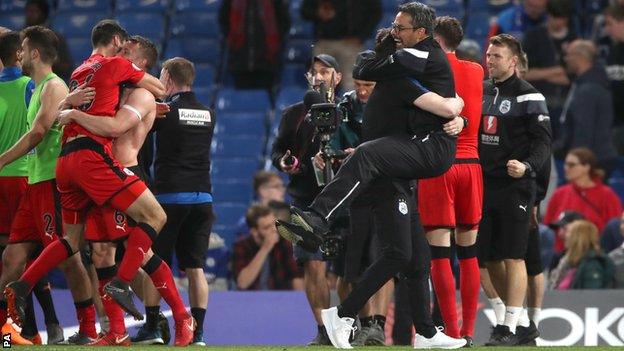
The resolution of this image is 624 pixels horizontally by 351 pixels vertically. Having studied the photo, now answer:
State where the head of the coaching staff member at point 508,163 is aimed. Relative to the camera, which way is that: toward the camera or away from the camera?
toward the camera

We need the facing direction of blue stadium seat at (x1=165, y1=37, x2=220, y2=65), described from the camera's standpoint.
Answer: facing the viewer

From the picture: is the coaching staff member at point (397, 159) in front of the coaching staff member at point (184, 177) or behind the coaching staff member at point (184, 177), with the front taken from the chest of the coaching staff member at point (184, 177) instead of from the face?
behind

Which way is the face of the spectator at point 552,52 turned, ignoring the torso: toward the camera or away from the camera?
toward the camera

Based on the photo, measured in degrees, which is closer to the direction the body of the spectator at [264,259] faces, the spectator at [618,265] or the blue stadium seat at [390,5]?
the spectator

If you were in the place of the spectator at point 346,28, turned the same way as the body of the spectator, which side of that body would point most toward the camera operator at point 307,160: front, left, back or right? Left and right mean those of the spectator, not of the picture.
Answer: front

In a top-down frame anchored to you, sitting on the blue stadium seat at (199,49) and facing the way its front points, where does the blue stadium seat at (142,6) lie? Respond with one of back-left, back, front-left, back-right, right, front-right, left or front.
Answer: back-right

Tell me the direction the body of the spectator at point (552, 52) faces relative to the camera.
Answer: toward the camera

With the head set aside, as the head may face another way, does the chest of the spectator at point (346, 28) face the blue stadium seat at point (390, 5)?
no

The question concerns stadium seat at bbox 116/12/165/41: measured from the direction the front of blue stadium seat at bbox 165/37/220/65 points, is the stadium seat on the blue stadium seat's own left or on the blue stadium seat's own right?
on the blue stadium seat's own right

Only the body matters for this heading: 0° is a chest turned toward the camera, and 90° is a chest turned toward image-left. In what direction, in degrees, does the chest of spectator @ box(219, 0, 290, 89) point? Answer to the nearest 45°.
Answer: approximately 0°

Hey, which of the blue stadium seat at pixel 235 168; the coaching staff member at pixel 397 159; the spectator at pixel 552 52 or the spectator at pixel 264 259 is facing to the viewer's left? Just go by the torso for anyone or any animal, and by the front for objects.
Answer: the coaching staff member
